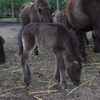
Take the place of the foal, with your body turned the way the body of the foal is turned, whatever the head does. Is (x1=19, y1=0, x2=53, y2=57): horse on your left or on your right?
on your left

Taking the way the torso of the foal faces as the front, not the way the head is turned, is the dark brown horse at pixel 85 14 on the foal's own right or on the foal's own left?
on the foal's own left

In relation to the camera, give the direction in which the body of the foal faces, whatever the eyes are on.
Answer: to the viewer's right

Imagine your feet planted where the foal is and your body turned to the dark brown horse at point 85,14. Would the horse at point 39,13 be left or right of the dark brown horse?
left
